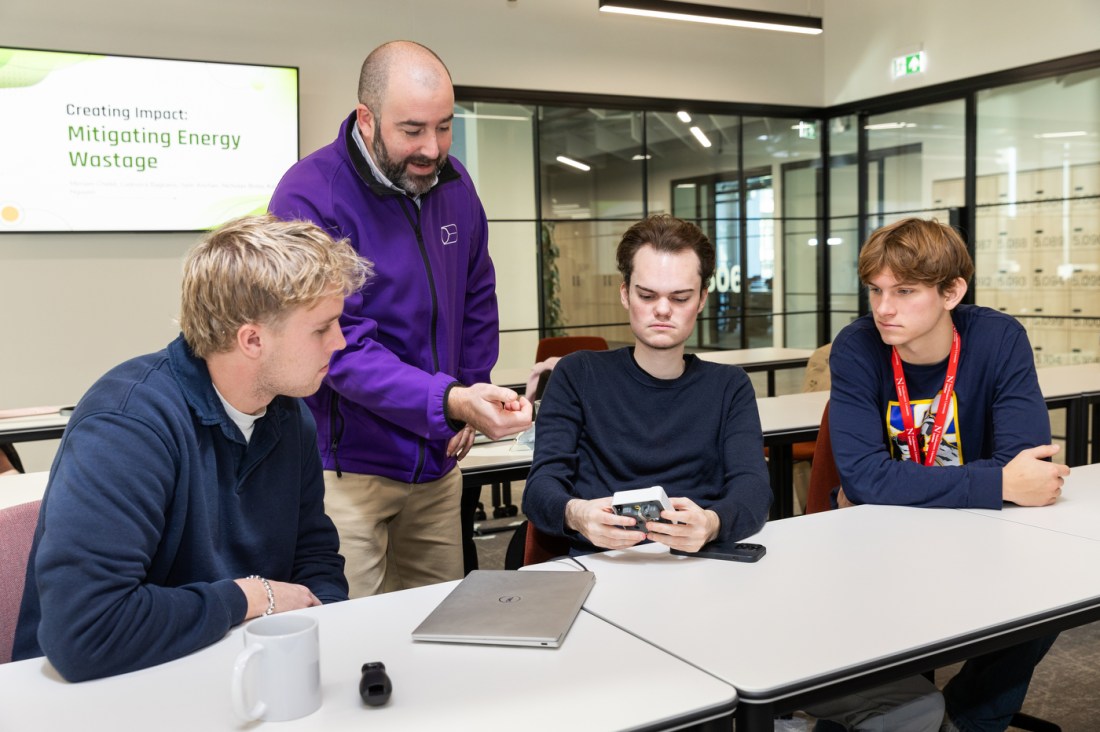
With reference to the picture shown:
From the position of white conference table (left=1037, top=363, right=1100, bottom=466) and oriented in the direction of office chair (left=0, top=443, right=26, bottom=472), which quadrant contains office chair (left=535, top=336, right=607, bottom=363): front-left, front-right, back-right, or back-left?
front-right

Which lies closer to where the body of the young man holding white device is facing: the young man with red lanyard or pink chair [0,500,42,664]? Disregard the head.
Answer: the pink chair

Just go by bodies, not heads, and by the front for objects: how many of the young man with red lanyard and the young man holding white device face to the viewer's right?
0

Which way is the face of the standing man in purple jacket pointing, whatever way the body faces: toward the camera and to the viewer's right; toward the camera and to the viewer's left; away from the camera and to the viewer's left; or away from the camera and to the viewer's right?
toward the camera and to the viewer's right

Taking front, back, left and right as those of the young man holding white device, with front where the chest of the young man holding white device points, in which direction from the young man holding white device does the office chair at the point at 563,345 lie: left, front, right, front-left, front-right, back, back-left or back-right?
back

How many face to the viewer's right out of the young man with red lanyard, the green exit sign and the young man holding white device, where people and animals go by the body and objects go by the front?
0

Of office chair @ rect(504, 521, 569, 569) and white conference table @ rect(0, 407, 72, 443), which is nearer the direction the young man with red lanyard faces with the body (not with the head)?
the office chair

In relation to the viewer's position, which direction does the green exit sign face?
facing the viewer and to the left of the viewer

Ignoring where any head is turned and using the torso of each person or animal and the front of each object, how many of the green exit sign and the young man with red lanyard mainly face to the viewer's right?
0

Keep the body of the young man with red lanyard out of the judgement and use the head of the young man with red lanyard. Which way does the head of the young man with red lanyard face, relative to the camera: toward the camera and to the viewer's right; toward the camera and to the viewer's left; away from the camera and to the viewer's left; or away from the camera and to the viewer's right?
toward the camera and to the viewer's left

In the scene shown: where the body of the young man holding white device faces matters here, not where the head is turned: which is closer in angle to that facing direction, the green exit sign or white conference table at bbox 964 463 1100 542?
the white conference table

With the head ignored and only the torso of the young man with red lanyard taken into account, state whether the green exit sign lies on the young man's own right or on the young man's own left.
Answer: on the young man's own right

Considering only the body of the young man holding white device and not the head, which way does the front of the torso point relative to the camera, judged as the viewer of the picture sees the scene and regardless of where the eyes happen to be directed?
toward the camera

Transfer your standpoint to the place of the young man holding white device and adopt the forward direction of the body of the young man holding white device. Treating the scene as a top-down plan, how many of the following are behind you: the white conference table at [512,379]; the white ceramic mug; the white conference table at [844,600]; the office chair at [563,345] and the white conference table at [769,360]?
3
